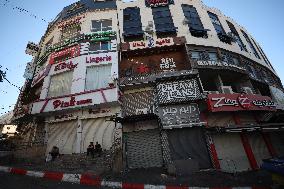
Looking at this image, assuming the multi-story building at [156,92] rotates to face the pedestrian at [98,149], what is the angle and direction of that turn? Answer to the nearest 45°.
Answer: approximately 90° to its right

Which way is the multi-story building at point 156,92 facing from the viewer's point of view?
toward the camera
